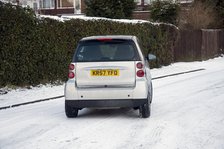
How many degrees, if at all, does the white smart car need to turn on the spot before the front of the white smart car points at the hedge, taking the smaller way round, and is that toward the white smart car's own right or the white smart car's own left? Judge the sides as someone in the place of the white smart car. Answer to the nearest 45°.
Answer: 0° — it already faces it

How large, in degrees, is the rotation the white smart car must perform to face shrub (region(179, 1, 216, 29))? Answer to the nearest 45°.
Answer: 0° — it already faces it

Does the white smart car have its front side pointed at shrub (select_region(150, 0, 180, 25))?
yes

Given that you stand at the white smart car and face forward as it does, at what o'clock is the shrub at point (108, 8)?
The shrub is roughly at 12 o'clock from the white smart car.

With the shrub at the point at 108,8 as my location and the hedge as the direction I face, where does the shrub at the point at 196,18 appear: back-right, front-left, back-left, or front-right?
back-left

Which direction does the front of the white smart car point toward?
away from the camera
